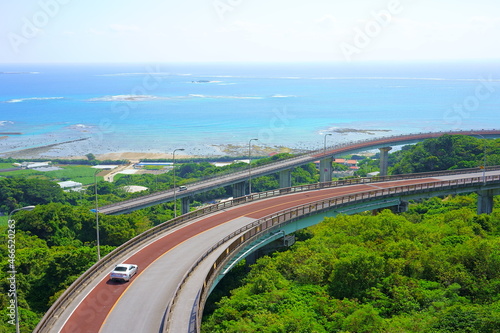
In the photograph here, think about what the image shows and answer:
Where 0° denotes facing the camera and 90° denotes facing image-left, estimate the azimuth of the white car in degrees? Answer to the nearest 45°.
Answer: approximately 225°
